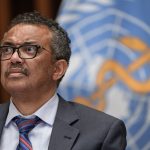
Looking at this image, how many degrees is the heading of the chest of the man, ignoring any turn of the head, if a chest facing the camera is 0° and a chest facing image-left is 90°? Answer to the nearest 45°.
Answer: approximately 45°
